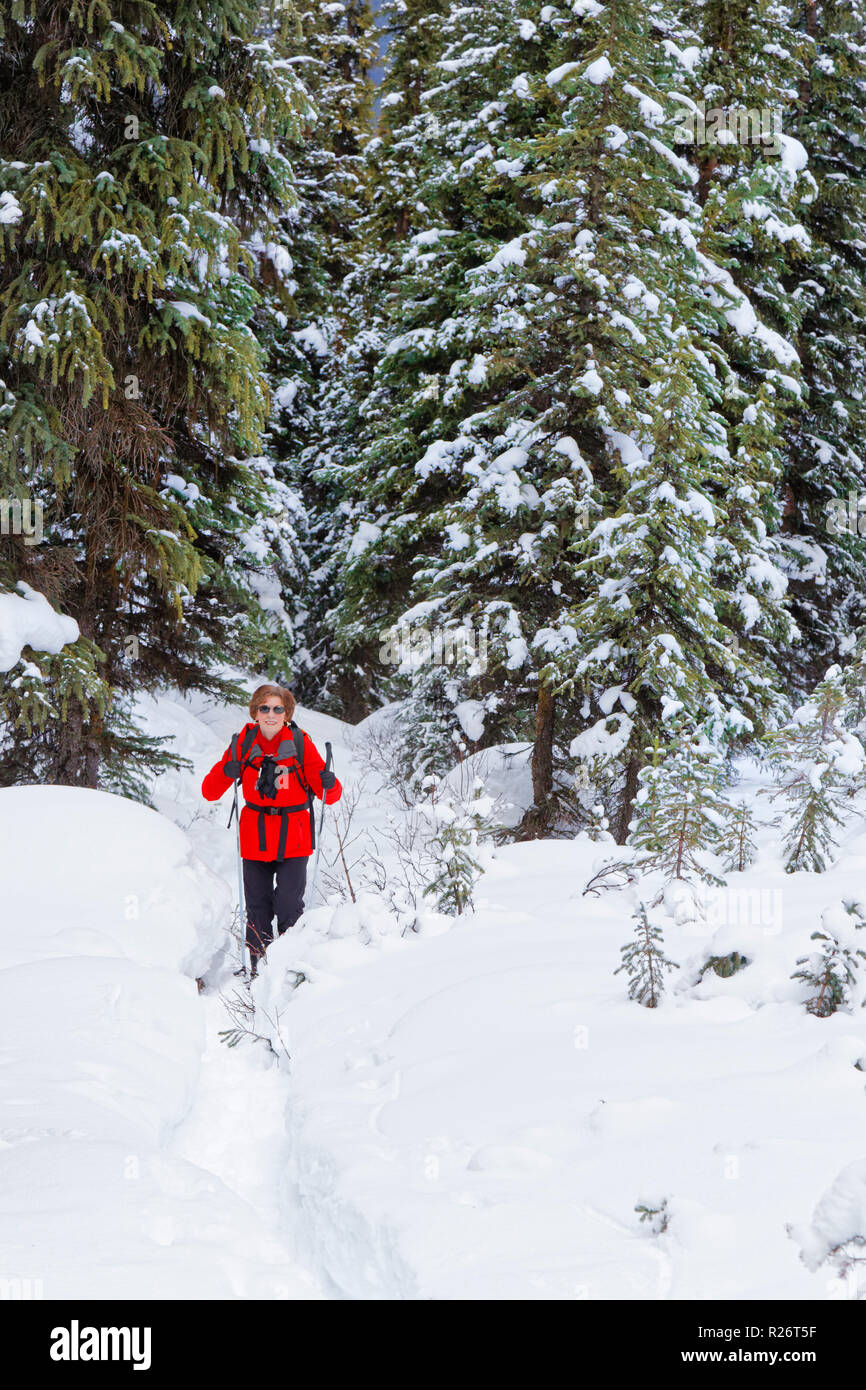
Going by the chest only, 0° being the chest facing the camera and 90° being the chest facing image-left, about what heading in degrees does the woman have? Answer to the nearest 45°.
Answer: approximately 0°

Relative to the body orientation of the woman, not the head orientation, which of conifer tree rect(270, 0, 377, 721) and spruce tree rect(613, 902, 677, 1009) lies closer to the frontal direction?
the spruce tree

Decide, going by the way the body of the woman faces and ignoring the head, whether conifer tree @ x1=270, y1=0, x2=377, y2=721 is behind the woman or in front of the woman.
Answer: behind
